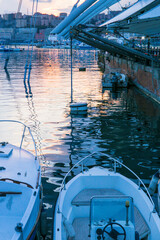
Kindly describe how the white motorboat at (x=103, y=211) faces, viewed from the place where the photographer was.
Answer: facing away from the viewer

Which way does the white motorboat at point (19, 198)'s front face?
away from the camera

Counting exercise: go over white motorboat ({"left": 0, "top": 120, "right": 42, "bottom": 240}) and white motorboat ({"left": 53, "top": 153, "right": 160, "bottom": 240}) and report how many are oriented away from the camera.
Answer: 2

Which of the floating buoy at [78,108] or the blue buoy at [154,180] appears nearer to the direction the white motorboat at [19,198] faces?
the floating buoy

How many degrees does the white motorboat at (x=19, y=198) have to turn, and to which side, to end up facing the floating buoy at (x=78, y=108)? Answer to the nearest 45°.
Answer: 0° — it already faces it

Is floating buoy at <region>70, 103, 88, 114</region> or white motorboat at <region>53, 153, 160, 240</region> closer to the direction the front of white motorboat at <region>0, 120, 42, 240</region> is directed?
the floating buoy

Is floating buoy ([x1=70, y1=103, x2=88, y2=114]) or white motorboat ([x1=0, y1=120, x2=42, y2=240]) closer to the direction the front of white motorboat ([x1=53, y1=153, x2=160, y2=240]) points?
the floating buoy

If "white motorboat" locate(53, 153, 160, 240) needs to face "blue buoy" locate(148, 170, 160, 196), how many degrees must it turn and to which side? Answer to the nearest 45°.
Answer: approximately 45° to its right

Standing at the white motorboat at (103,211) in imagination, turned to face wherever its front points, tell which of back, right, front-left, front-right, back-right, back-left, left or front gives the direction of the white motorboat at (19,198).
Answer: left

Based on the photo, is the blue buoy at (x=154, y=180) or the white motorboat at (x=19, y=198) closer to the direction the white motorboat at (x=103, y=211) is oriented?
the blue buoy

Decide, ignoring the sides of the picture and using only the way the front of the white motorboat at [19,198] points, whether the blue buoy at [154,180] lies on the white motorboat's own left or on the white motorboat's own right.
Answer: on the white motorboat's own right

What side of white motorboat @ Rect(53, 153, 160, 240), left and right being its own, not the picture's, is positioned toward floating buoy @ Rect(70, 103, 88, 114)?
front

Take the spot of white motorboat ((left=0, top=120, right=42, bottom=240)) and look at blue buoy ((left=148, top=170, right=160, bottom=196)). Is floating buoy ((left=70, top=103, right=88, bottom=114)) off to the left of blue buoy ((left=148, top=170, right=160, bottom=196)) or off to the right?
left
